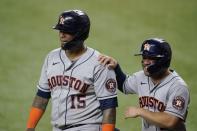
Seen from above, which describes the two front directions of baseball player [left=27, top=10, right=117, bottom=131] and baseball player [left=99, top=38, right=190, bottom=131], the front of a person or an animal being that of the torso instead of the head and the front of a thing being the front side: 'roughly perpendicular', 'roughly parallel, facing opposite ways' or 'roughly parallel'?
roughly parallel

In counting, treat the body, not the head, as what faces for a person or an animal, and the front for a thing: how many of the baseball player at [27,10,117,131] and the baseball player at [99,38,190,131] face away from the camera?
0

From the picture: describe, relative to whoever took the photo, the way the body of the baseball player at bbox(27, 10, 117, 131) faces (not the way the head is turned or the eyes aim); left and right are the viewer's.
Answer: facing the viewer and to the left of the viewer

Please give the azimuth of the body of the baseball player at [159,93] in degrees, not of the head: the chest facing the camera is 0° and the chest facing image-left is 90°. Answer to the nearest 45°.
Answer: approximately 45°

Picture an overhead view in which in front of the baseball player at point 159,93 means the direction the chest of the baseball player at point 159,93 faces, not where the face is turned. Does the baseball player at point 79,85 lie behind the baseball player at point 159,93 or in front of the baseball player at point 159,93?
in front
